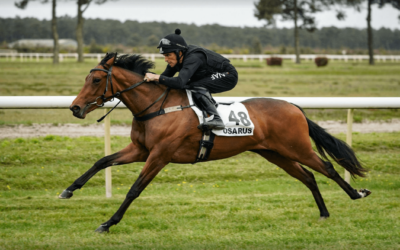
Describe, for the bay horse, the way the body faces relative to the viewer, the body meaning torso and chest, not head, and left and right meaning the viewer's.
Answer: facing to the left of the viewer

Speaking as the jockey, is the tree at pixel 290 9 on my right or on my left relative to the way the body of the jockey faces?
on my right

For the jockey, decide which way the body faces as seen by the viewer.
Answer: to the viewer's left

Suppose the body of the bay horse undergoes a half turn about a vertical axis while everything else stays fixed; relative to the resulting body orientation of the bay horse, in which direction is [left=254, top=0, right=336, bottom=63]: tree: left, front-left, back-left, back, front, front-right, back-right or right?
left
